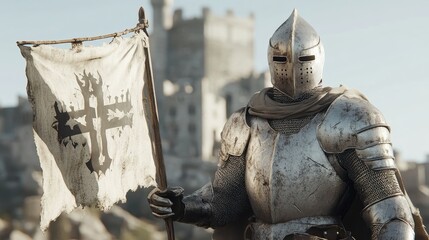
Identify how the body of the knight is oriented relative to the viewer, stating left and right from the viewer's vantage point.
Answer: facing the viewer and to the left of the viewer
